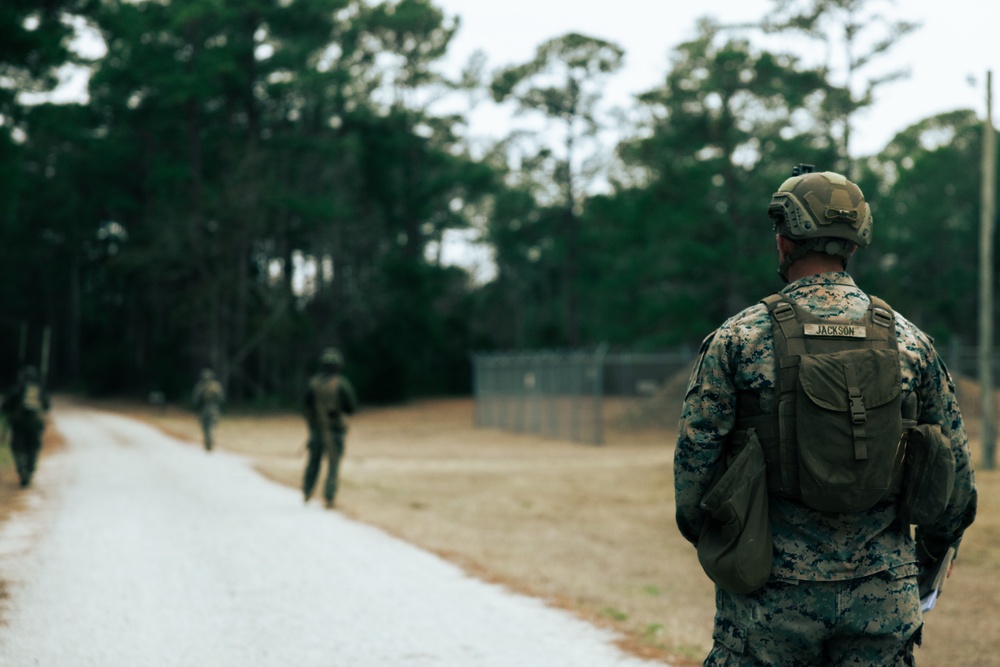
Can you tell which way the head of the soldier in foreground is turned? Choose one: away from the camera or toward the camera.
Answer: away from the camera

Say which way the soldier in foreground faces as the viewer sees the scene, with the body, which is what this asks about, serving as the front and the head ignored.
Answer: away from the camera

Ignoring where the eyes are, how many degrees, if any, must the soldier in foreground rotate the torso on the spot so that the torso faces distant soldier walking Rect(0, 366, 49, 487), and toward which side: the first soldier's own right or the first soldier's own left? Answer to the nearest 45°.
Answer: approximately 45° to the first soldier's own left

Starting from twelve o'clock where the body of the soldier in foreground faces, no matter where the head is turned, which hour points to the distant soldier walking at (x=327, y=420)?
The distant soldier walking is roughly at 11 o'clock from the soldier in foreground.
